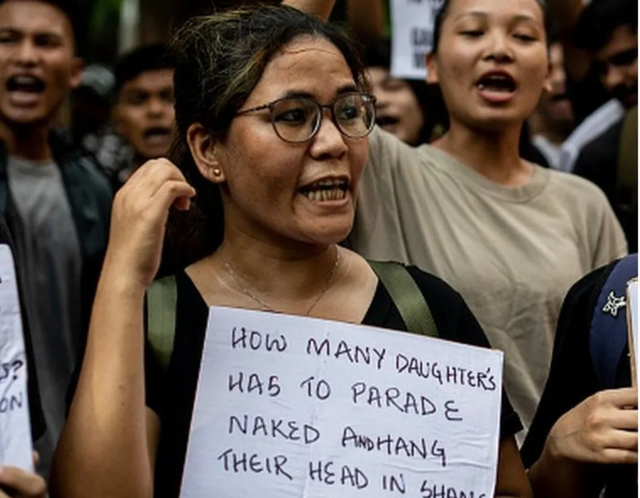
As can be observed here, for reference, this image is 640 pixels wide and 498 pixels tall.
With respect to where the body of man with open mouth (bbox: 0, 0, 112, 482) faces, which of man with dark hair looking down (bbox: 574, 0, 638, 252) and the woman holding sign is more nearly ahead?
the woman holding sign

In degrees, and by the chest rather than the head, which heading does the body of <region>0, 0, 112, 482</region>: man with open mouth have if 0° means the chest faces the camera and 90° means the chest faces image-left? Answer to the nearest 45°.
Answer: approximately 0°

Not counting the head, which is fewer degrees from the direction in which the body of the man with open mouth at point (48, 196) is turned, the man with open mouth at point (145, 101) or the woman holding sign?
the woman holding sign

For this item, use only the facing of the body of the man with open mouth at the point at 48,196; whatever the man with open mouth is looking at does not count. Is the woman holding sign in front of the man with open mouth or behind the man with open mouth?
in front

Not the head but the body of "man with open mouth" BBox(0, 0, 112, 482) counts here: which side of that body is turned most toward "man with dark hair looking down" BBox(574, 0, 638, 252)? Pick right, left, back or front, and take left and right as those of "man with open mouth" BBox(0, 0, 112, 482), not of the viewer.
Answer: left

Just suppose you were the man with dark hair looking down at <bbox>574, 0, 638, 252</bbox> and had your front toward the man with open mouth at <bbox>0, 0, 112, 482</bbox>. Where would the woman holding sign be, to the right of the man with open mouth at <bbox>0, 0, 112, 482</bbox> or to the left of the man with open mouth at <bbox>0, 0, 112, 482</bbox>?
left

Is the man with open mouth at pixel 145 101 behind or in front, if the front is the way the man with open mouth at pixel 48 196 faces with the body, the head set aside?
behind
